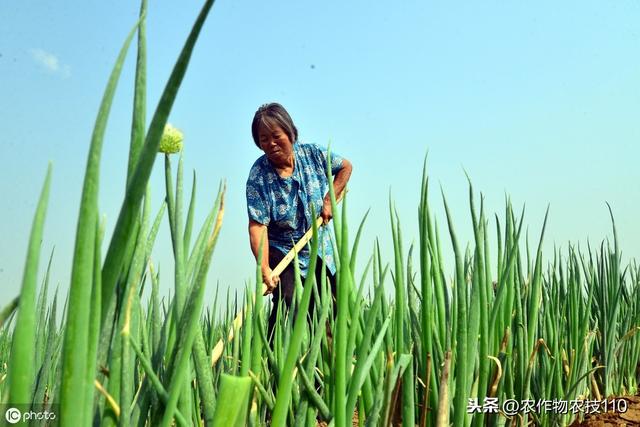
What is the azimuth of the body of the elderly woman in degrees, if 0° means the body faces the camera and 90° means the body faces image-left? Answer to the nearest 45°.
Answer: approximately 0°
